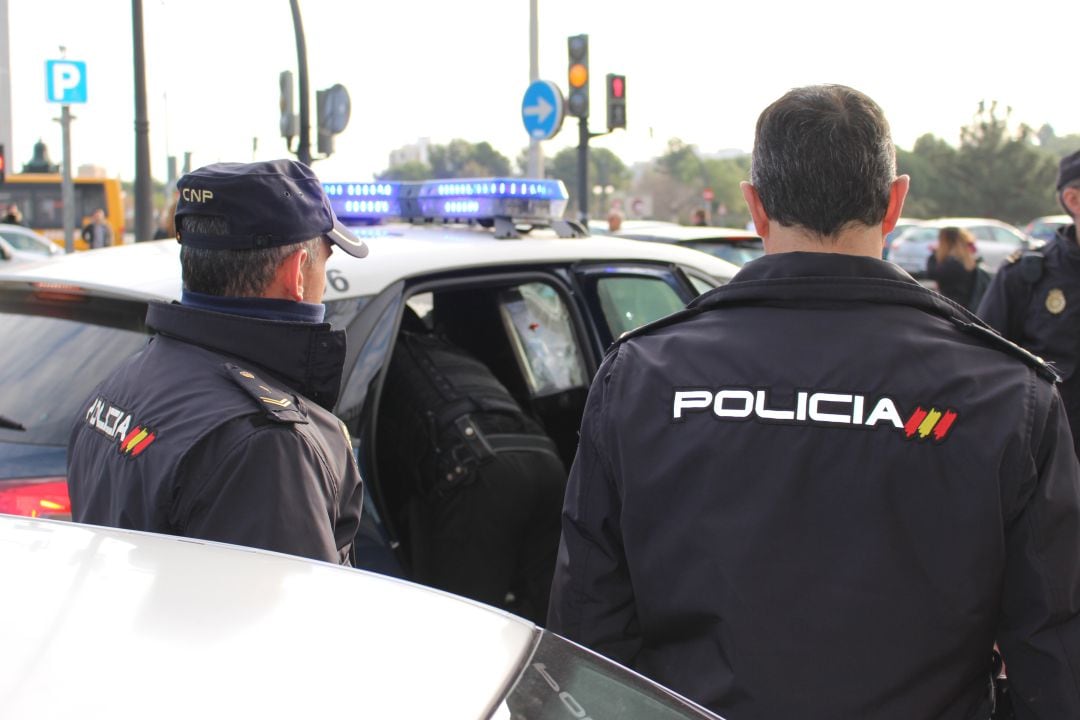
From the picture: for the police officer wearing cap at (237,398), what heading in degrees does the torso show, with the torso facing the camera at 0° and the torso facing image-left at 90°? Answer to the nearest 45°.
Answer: approximately 225°

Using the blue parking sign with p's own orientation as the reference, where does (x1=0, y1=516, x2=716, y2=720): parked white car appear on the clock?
The parked white car is roughly at 12 o'clock from the blue parking sign with p.

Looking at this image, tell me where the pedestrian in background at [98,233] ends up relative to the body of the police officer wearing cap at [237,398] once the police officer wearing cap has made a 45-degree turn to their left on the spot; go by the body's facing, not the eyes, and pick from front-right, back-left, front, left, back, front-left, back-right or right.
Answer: front

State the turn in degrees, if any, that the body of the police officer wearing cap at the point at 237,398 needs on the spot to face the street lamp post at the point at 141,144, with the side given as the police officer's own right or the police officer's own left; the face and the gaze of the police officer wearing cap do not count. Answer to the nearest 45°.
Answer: approximately 45° to the police officer's own left

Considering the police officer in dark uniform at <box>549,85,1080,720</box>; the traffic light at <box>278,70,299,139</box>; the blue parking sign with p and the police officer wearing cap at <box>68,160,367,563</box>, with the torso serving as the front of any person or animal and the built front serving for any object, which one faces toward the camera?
the blue parking sign with p

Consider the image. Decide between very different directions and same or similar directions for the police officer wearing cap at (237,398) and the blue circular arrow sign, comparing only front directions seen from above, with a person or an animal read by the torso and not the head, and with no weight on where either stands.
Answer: very different directions

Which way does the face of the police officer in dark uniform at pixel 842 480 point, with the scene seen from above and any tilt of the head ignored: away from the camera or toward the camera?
away from the camera

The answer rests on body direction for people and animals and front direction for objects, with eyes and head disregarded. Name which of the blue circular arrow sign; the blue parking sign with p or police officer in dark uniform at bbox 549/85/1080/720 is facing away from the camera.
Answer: the police officer in dark uniform

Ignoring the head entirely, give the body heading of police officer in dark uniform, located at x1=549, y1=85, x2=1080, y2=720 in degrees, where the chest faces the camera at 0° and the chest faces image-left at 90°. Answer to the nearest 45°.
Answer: approximately 180°
